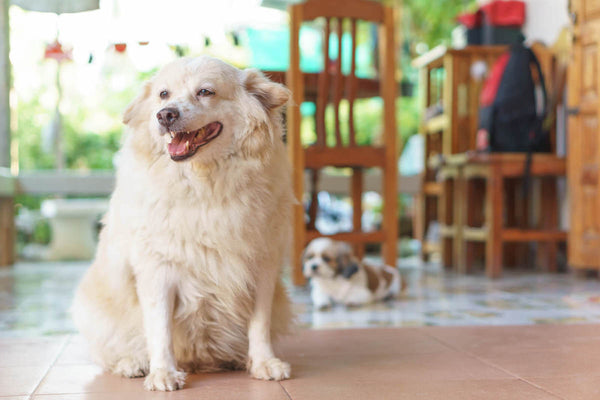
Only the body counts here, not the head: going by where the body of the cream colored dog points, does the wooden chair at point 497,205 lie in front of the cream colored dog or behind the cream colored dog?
behind

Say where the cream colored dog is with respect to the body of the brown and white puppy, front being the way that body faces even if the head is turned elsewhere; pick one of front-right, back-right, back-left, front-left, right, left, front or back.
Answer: front-left

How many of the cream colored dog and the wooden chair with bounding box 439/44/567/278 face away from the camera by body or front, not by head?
0

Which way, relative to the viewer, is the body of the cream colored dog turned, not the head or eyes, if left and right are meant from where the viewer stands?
facing the viewer

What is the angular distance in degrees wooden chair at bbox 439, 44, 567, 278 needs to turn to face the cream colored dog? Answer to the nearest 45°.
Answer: approximately 45° to its left

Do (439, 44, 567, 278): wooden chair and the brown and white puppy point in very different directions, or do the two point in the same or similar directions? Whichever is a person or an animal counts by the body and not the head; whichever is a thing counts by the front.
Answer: same or similar directions

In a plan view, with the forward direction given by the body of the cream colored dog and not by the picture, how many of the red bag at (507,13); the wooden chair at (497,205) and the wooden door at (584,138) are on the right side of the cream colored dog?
0

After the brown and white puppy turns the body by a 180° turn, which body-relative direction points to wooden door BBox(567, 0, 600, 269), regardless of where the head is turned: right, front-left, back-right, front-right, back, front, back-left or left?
front

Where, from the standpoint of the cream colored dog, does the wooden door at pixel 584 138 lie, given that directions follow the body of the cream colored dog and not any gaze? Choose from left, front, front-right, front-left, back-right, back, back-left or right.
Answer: back-left

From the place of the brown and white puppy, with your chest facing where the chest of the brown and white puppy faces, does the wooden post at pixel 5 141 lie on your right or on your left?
on your right

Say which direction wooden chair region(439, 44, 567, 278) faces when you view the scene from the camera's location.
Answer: facing the viewer and to the left of the viewer

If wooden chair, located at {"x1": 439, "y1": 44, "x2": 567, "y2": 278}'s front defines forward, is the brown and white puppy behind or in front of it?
in front

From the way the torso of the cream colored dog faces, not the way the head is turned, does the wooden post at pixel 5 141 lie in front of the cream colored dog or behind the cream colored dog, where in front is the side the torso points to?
behind

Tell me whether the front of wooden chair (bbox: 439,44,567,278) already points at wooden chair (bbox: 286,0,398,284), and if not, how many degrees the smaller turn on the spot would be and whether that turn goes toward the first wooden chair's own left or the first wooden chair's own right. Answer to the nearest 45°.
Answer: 0° — it already faces it
